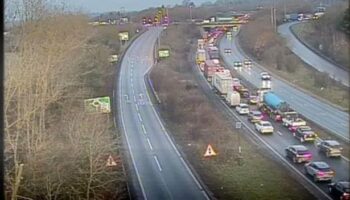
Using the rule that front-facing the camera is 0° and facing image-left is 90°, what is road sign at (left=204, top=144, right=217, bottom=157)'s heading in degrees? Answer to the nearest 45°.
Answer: approximately 0°

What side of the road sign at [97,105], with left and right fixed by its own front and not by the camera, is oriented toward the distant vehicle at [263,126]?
left

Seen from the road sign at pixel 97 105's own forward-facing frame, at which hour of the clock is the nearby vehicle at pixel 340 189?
The nearby vehicle is roughly at 10 o'clock from the road sign.

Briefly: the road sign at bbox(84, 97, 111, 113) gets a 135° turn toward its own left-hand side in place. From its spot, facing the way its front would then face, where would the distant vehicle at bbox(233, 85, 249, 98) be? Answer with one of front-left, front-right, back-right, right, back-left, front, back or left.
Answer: front-right
